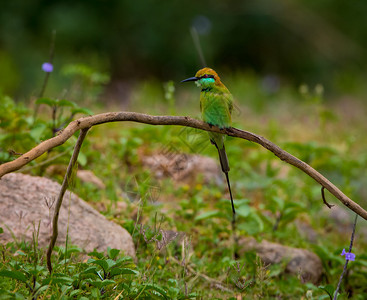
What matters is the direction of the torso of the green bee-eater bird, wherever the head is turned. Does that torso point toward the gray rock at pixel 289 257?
no

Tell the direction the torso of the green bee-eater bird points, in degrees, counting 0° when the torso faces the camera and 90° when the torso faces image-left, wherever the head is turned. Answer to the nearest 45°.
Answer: approximately 45°
